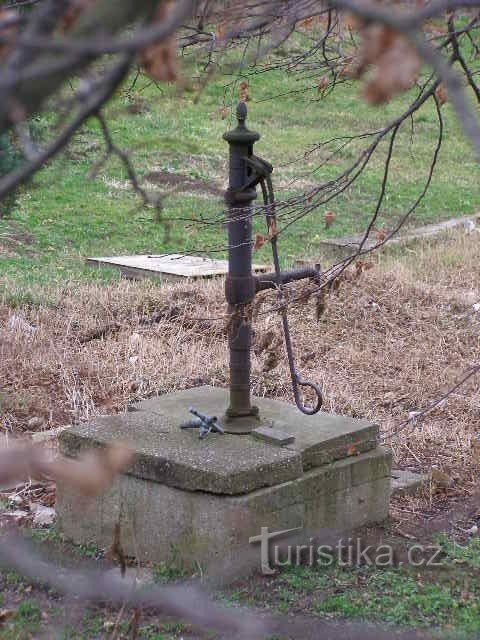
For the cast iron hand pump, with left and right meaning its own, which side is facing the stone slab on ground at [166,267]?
left

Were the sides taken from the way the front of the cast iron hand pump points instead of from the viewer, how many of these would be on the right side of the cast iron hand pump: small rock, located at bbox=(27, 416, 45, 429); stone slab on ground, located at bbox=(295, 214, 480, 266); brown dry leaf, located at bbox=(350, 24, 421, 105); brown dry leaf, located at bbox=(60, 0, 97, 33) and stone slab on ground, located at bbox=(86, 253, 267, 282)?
2

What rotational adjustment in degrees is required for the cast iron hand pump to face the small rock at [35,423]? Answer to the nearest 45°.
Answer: approximately 135° to its left

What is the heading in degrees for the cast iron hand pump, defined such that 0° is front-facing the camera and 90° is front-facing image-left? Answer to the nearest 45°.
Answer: approximately 270°

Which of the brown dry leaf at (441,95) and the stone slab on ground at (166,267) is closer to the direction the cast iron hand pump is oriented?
the brown dry leaf
